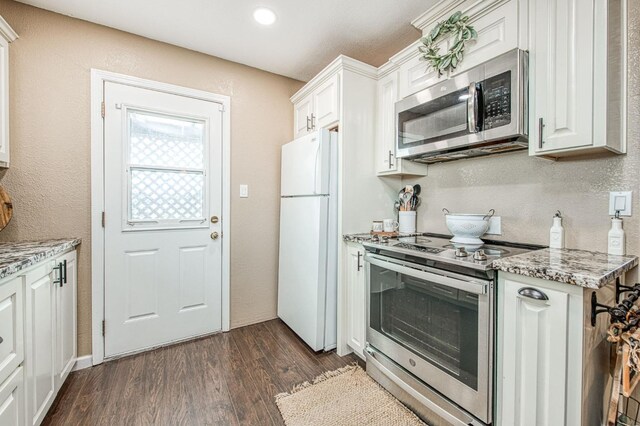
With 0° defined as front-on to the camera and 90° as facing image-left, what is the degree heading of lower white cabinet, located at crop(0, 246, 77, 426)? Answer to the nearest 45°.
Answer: approximately 315°

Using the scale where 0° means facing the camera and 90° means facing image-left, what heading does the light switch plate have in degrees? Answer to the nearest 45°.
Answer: approximately 0°

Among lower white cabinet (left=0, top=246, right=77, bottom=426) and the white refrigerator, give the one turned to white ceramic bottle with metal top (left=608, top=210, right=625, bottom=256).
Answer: the lower white cabinet

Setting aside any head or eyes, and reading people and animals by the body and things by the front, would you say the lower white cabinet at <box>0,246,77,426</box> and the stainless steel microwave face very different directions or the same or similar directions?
very different directions

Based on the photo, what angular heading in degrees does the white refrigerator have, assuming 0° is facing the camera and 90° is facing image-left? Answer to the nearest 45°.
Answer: approximately 45°

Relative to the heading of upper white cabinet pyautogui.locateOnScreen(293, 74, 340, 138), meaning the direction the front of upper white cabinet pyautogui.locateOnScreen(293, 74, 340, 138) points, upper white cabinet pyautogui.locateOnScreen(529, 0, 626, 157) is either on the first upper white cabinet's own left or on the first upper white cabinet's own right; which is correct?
on the first upper white cabinet's own left

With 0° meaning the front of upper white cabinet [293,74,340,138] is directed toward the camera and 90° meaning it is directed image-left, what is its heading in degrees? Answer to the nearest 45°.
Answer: approximately 45°
